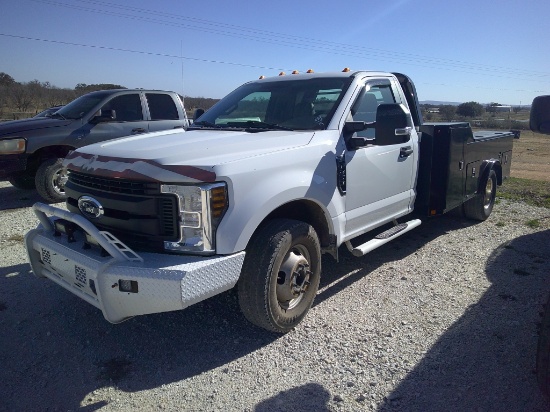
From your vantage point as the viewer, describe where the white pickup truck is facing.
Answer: facing the viewer and to the left of the viewer
